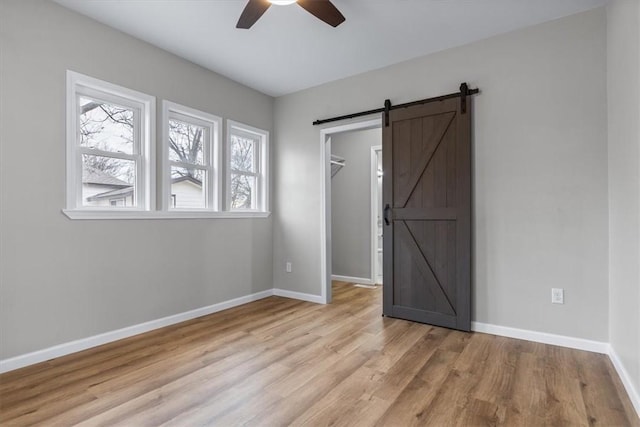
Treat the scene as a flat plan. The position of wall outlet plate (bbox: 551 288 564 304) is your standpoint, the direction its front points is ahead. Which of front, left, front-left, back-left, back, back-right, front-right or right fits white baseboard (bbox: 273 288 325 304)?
right

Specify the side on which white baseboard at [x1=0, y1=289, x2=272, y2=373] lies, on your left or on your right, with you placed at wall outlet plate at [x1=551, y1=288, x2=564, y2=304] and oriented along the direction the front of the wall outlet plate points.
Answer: on your right

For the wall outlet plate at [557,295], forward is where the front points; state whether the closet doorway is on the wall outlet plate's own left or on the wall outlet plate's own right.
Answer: on the wall outlet plate's own right

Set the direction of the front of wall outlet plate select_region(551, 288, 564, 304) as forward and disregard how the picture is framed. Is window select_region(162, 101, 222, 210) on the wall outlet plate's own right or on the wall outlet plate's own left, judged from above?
on the wall outlet plate's own right

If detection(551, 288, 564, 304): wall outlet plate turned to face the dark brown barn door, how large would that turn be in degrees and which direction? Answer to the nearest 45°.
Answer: approximately 90° to its right

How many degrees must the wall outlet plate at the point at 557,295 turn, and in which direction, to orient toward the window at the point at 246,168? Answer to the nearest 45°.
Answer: approximately 90° to its right

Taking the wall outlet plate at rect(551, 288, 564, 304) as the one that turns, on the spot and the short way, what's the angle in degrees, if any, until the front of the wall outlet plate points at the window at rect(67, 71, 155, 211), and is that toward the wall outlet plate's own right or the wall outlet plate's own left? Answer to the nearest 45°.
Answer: approximately 45° to the wall outlet plate's own right

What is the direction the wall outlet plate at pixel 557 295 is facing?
toward the camera

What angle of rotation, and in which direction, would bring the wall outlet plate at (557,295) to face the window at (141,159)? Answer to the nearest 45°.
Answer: approximately 45° to its right
